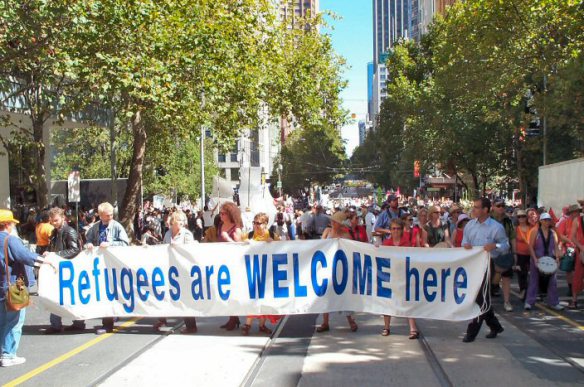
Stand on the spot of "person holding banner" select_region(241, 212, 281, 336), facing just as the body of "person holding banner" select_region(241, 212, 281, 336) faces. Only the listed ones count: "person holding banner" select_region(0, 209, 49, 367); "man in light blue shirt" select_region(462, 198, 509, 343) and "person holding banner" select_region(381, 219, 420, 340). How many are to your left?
2

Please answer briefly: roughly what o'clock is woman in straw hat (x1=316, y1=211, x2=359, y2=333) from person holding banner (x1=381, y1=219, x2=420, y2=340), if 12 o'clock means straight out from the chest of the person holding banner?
The woman in straw hat is roughly at 3 o'clock from the person holding banner.

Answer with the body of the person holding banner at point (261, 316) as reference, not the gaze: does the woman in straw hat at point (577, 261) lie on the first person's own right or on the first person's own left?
on the first person's own left

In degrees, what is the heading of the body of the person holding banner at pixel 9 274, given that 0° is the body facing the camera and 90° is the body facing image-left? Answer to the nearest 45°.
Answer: approximately 270°

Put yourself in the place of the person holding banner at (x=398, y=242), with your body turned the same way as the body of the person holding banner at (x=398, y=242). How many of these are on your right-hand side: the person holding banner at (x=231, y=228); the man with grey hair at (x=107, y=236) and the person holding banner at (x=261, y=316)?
3
